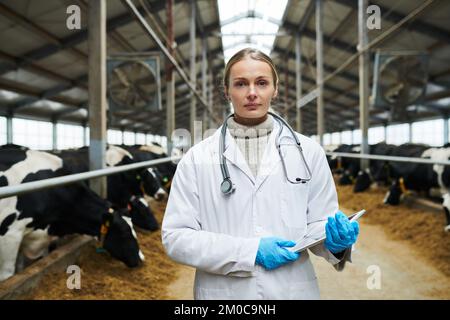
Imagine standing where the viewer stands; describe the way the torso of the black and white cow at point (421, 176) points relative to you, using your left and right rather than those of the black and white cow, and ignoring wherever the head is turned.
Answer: facing to the left of the viewer

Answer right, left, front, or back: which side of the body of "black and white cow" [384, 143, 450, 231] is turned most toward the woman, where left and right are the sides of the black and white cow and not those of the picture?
left

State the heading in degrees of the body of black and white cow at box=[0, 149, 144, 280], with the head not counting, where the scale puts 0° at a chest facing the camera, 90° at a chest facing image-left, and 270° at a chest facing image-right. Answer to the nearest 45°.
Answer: approximately 270°

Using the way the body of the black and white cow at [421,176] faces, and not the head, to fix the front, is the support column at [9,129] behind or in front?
in front

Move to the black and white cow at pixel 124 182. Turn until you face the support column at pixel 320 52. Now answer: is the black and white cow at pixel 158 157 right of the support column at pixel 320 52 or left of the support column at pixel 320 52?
left

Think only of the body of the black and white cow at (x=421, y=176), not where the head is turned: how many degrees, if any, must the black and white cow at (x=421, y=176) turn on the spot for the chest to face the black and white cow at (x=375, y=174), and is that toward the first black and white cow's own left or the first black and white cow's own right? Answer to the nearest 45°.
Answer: approximately 45° to the first black and white cow's own right

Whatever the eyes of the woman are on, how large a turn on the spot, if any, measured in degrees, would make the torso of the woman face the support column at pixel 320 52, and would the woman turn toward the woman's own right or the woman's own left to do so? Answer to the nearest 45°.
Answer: approximately 180°

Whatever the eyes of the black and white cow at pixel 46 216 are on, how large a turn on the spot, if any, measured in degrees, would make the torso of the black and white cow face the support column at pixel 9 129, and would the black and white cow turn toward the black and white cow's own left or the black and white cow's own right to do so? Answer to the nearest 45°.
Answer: approximately 90° to the black and white cow's own left

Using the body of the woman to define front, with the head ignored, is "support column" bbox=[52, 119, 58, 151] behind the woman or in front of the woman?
behind

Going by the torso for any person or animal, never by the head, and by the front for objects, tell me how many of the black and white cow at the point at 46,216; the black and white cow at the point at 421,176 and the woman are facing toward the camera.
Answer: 1

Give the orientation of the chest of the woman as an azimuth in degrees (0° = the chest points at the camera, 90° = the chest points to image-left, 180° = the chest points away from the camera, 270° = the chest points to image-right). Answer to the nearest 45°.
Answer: approximately 0°
